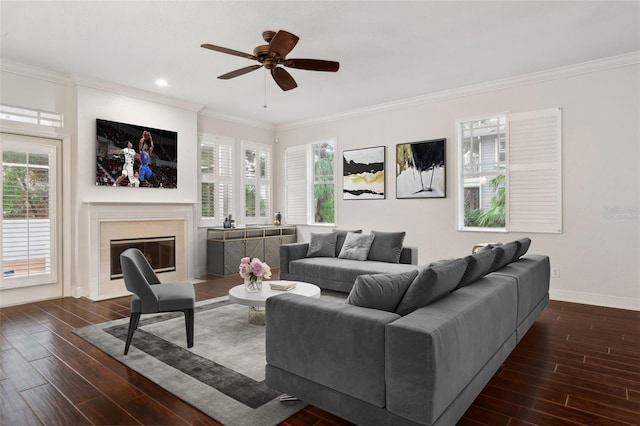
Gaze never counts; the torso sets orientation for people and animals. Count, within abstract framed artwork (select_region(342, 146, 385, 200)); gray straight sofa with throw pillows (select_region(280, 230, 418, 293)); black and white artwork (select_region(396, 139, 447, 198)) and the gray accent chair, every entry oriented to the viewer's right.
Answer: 1

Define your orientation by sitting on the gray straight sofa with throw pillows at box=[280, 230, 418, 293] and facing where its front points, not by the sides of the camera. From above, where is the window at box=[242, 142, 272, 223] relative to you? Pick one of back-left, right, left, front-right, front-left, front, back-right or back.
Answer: right

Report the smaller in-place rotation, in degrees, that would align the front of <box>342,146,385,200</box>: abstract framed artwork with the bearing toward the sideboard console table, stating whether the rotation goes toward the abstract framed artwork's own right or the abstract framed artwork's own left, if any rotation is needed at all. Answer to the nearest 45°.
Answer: approximately 45° to the abstract framed artwork's own right

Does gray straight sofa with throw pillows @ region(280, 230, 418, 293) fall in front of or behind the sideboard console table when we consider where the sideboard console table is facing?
in front

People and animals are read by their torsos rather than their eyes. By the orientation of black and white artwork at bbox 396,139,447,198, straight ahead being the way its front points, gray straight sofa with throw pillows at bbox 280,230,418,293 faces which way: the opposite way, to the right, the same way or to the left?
the same way

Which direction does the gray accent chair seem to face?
to the viewer's right

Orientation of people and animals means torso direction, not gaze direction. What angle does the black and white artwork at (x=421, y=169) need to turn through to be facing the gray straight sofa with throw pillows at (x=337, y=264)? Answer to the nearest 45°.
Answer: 0° — it already faces it

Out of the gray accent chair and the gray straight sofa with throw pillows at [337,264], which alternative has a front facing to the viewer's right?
the gray accent chair

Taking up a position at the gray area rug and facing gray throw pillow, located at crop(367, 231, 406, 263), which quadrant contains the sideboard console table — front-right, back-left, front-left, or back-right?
front-left

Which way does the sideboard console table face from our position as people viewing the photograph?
facing the viewer and to the right of the viewer

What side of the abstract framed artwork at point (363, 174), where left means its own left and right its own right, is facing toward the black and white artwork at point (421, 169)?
left

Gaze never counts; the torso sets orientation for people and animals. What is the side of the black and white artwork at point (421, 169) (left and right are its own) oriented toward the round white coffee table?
front

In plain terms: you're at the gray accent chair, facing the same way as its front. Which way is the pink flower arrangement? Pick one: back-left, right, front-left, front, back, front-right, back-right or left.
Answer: front

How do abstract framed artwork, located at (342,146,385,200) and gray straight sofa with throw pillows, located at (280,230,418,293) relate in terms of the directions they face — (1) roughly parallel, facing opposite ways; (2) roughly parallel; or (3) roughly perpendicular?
roughly parallel

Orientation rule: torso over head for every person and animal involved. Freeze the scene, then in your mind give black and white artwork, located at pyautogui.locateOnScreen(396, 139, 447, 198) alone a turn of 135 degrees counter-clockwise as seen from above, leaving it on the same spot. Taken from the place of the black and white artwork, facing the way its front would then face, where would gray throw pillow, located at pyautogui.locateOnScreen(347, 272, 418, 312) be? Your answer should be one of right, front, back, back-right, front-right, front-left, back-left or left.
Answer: right

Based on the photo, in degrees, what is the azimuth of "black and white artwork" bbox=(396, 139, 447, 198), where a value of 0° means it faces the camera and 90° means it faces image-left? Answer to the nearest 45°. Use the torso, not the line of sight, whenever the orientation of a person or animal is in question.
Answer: approximately 45°

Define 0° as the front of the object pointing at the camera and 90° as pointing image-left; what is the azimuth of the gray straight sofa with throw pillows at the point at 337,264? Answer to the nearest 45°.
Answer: approximately 45°
